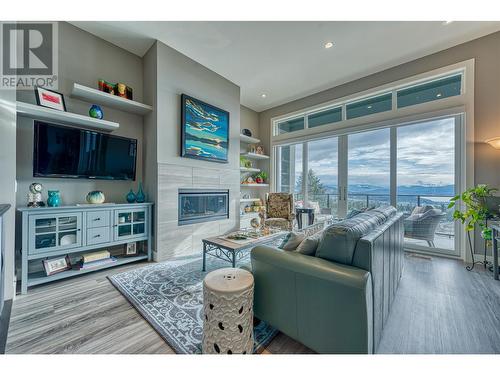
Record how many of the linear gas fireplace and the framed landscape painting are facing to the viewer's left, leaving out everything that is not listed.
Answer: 0

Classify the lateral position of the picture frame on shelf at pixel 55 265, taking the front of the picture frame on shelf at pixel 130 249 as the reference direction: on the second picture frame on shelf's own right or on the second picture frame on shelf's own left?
on the second picture frame on shelf's own right

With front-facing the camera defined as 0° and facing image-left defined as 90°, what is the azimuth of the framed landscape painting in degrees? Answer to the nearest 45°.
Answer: approximately 315°

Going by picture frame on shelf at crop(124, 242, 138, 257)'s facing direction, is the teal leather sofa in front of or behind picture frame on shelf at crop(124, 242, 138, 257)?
in front

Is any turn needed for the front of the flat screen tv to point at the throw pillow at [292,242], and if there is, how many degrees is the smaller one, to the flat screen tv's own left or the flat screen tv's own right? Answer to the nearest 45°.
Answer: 0° — it already faces it

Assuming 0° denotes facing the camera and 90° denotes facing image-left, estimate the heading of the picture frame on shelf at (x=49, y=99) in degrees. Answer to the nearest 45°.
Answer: approximately 315°

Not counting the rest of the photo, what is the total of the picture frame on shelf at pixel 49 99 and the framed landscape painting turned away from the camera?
0

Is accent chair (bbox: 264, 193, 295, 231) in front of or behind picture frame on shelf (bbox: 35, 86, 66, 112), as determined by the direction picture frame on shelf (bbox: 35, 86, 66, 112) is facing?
in front

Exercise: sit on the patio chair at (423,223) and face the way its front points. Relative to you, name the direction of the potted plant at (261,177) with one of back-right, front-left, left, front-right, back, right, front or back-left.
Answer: front-left

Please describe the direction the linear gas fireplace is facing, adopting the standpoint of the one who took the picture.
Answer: facing the viewer and to the right of the viewer

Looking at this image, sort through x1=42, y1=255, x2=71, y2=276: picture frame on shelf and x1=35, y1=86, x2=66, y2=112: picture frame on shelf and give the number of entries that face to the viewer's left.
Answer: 0

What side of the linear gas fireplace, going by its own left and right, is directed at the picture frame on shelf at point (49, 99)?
right

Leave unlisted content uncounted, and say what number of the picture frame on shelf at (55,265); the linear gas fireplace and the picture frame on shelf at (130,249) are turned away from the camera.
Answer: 0
